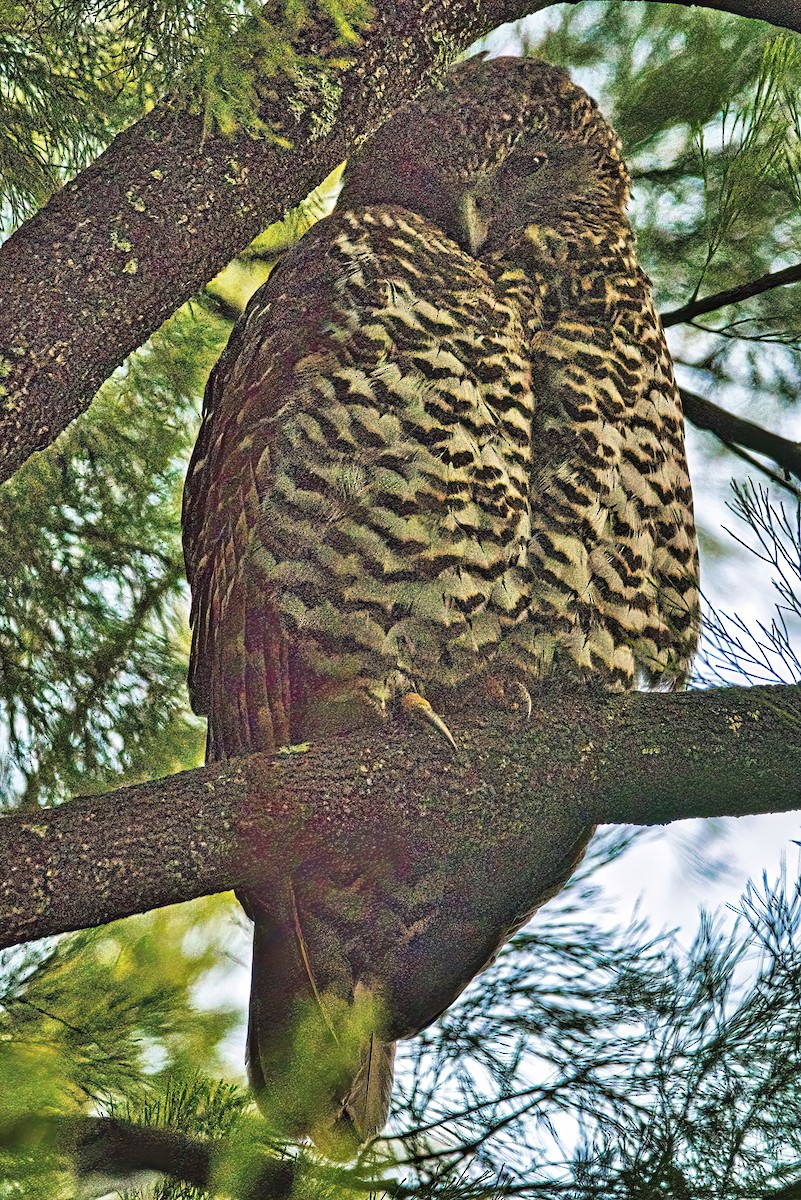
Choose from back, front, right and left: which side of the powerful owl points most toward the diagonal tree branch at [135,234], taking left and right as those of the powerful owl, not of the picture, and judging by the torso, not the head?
right

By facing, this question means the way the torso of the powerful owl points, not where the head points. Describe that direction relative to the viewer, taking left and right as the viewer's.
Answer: facing the viewer and to the right of the viewer
